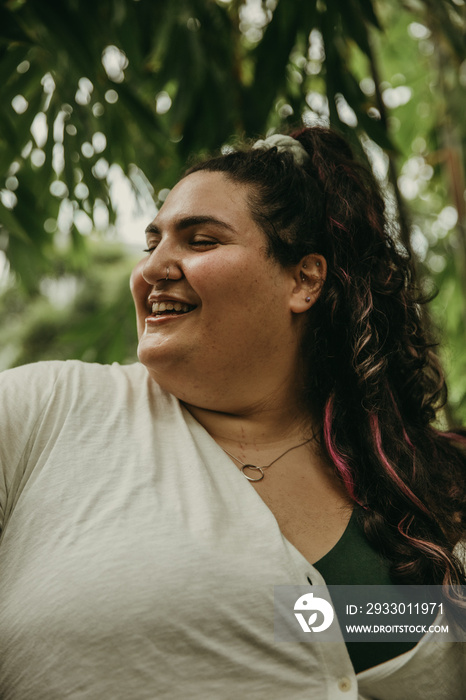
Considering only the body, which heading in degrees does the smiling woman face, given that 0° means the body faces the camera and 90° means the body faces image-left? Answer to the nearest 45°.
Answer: approximately 0°
